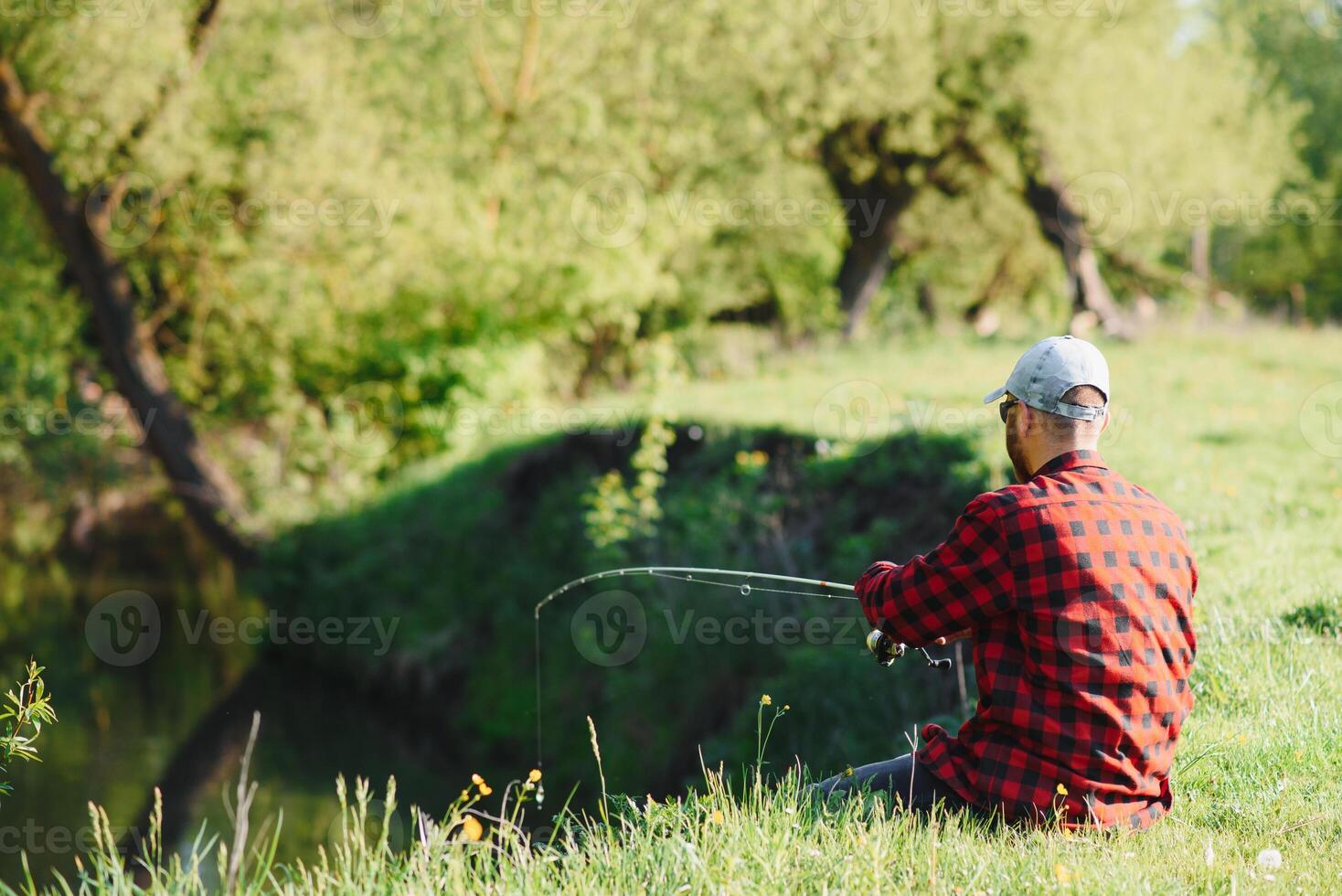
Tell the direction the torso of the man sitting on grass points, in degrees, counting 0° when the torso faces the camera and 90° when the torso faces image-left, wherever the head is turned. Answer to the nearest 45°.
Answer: approximately 135°

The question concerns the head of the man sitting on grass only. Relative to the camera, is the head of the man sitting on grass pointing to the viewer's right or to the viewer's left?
to the viewer's left

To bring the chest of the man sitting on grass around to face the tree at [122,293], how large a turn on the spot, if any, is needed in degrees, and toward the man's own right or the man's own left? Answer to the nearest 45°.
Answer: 0° — they already face it
